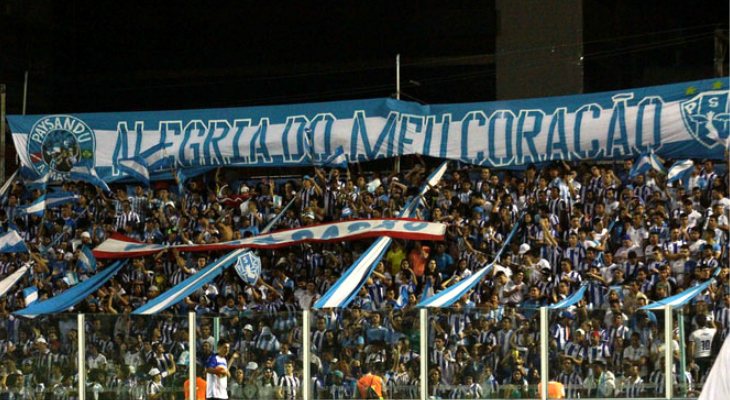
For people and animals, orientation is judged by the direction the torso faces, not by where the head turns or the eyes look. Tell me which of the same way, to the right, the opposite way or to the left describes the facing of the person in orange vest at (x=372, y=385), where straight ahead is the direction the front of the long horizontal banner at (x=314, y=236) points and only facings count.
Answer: the opposite way

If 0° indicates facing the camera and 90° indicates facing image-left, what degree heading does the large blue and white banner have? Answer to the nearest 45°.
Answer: approximately 0°

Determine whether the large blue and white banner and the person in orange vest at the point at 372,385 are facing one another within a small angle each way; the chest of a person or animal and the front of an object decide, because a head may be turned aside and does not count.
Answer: yes

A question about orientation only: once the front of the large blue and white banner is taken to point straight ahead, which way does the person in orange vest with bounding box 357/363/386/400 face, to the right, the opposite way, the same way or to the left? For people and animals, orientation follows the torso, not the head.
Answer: the opposite way

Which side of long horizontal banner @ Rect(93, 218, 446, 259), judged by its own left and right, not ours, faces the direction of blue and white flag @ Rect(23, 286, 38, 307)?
right

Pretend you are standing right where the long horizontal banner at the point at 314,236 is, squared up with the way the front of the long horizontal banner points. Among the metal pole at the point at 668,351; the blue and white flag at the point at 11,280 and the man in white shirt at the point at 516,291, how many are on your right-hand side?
1

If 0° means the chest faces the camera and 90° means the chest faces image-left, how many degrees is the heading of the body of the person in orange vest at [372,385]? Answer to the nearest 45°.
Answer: approximately 180°

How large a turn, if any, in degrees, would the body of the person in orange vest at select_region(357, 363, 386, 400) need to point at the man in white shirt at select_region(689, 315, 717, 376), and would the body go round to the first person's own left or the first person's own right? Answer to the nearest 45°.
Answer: approximately 90° to the first person's own right

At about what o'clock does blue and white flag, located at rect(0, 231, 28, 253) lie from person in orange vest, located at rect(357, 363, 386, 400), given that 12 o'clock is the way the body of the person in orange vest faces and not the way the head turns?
The blue and white flag is roughly at 10 o'clock from the person in orange vest.

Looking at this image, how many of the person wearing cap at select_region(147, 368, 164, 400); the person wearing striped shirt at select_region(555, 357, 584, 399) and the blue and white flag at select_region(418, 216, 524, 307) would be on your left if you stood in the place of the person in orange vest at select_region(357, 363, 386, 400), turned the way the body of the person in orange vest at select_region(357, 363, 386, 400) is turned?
1
